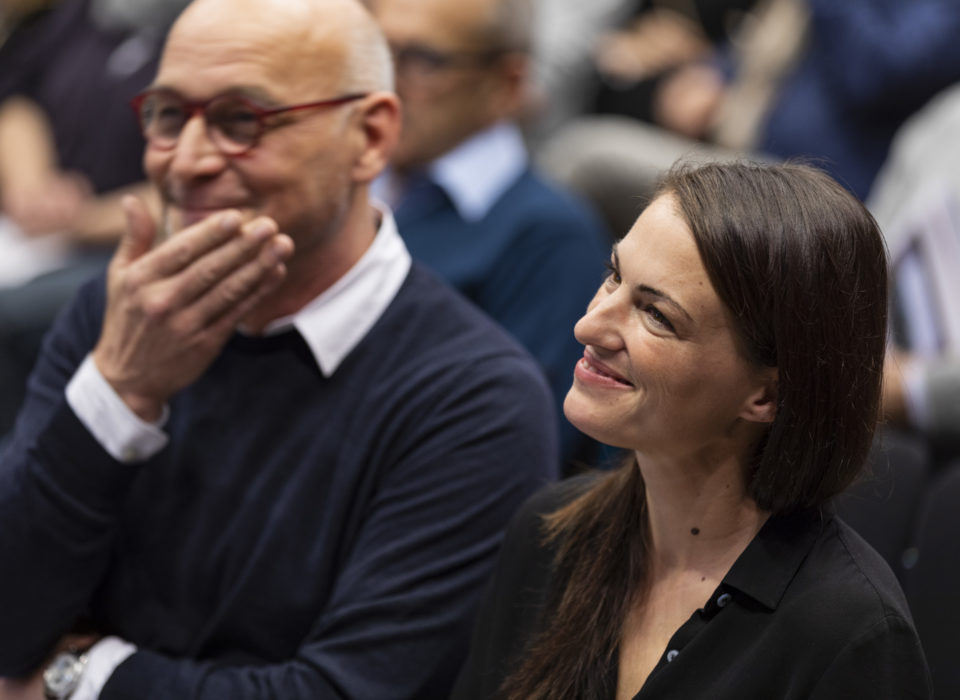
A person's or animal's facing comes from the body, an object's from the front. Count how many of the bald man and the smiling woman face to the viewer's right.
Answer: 0

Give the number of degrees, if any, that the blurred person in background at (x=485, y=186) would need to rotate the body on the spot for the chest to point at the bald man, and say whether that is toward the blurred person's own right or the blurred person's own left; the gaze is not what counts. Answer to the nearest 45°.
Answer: approximately 45° to the blurred person's own left

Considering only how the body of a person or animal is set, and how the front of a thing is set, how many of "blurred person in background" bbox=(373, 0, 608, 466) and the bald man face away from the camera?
0

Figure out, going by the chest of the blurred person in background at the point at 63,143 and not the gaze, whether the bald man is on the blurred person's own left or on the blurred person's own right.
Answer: on the blurred person's own left

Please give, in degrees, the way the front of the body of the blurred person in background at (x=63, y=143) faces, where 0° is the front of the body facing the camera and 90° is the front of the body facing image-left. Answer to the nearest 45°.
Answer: approximately 45°

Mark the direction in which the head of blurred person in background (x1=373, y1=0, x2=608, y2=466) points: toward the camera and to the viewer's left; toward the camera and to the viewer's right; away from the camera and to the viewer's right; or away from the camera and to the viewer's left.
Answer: toward the camera and to the viewer's left

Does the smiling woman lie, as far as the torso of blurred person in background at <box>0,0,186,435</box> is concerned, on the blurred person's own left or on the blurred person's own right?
on the blurred person's own left

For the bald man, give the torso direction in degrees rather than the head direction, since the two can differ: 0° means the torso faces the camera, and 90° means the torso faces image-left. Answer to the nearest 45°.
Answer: approximately 45°

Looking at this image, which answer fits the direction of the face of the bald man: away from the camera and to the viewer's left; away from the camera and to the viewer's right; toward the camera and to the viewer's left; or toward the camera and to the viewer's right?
toward the camera and to the viewer's left
